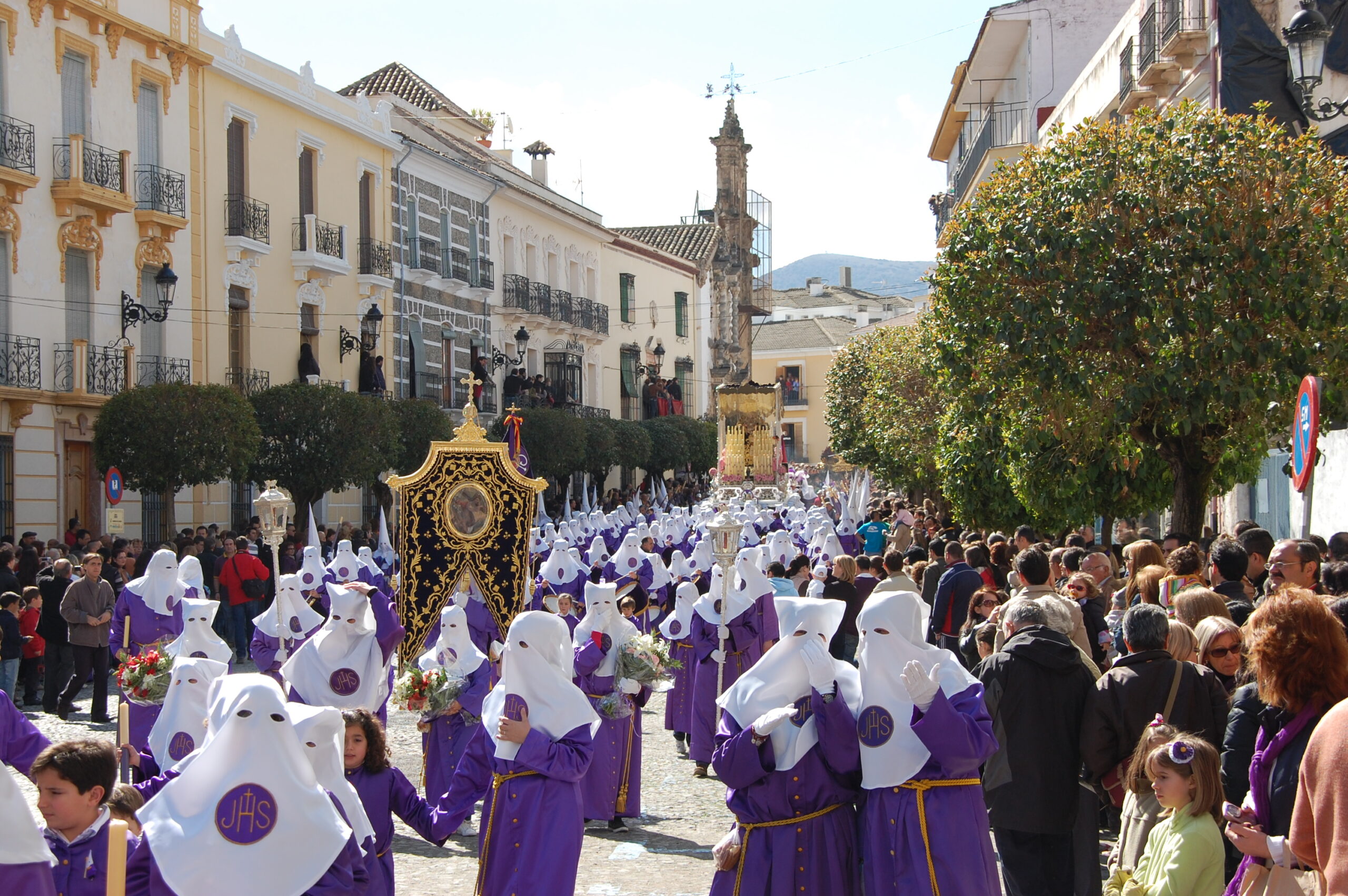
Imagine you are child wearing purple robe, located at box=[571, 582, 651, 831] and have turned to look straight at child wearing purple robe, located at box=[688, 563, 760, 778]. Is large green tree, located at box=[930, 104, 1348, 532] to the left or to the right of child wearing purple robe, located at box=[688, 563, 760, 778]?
right

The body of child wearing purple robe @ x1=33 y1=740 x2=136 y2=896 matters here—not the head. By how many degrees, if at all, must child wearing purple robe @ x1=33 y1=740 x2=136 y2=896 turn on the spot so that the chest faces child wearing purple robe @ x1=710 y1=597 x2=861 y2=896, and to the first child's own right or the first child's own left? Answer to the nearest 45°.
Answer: approximately 135° to the first child's own left

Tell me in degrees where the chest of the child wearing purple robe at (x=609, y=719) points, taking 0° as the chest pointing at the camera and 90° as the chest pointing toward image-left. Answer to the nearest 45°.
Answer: approximately 0°

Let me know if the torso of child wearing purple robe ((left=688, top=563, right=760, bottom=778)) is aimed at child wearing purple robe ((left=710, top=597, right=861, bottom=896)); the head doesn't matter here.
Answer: yes

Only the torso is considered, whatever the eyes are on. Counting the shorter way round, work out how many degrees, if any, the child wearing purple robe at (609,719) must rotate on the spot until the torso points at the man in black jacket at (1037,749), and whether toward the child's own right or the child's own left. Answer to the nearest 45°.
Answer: approximately 45° to the child's own left

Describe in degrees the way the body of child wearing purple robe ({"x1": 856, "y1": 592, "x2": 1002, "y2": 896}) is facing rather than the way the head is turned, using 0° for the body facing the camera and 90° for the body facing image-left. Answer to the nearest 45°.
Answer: approximately 45°

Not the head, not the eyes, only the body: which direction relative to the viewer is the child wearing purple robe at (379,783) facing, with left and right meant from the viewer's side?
facing the viewer and to the left of the viewer

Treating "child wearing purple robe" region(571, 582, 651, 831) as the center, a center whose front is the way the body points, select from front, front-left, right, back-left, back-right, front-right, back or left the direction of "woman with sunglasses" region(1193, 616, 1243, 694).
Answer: front-left

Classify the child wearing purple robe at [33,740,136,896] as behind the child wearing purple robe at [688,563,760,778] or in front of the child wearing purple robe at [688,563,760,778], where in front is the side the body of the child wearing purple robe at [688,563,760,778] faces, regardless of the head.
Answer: in front
